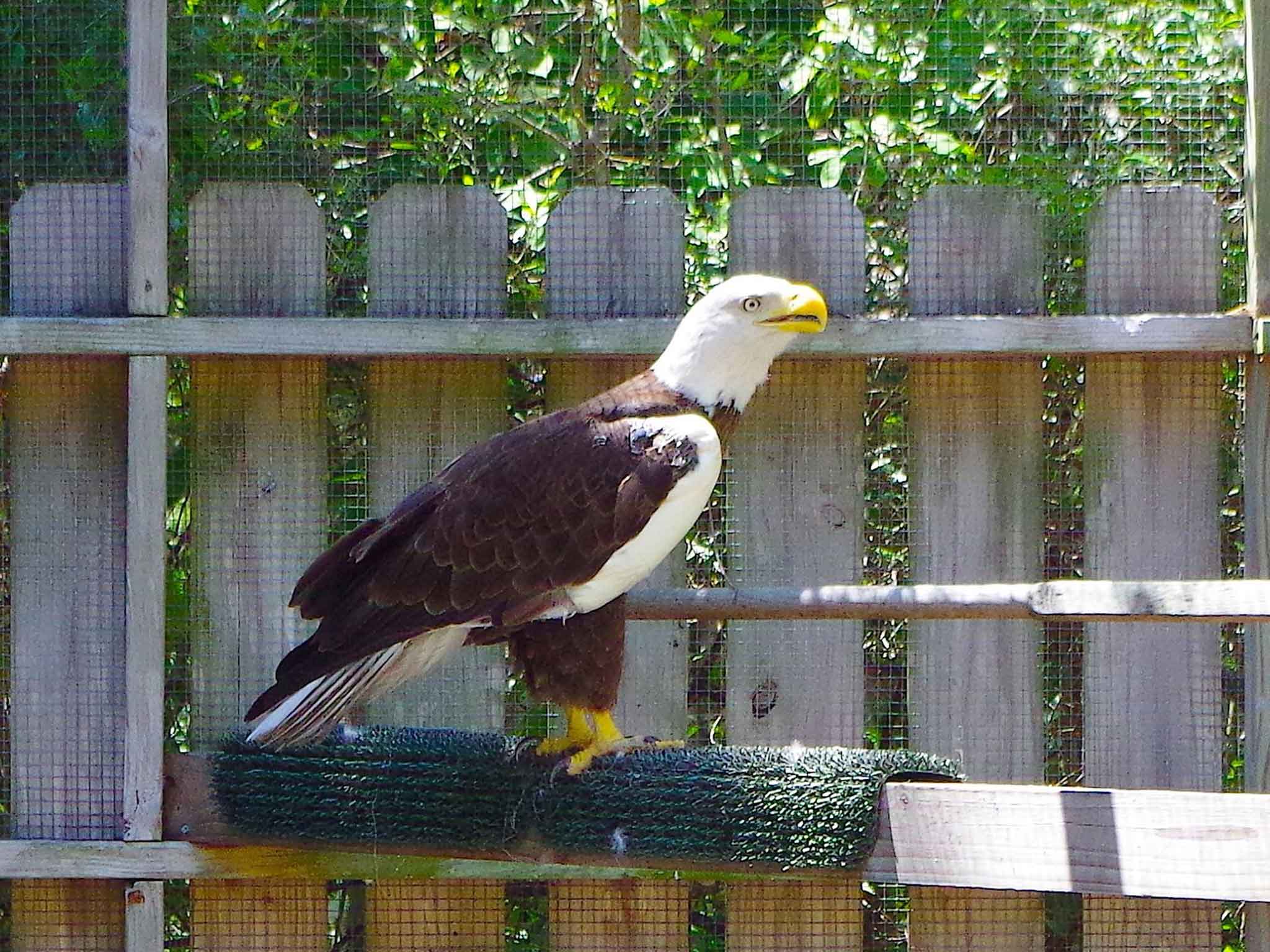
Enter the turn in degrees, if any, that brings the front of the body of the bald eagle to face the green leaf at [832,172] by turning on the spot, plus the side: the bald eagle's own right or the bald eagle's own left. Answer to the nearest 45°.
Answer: approximately 45° to the bald eagle's own left

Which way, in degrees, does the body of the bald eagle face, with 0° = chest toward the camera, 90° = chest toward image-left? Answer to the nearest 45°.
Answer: approximately 270°
